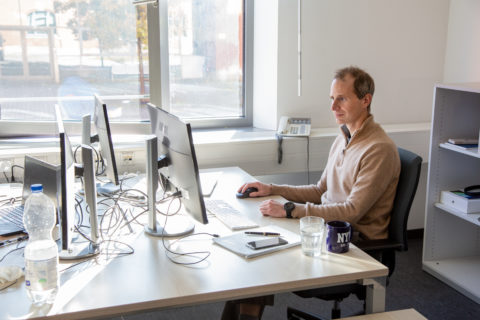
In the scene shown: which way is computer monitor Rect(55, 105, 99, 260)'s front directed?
to the viewer's left

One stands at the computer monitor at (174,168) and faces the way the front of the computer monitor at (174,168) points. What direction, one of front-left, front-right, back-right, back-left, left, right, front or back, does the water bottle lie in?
back

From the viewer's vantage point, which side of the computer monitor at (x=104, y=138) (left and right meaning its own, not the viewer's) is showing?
right

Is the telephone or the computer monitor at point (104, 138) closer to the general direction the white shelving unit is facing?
the computer monitor

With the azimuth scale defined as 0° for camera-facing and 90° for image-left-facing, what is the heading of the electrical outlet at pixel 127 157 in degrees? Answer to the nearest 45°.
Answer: approximately 0°

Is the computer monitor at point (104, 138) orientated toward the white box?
yes

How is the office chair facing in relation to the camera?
to the viewer's left

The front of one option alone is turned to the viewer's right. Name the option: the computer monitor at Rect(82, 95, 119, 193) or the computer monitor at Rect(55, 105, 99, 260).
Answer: the computer monitor at Rect(82, 95, 119, 193)

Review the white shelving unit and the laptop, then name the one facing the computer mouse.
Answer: the white shelving unit

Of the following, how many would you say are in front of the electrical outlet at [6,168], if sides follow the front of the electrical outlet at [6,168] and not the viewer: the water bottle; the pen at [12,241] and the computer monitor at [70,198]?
3
